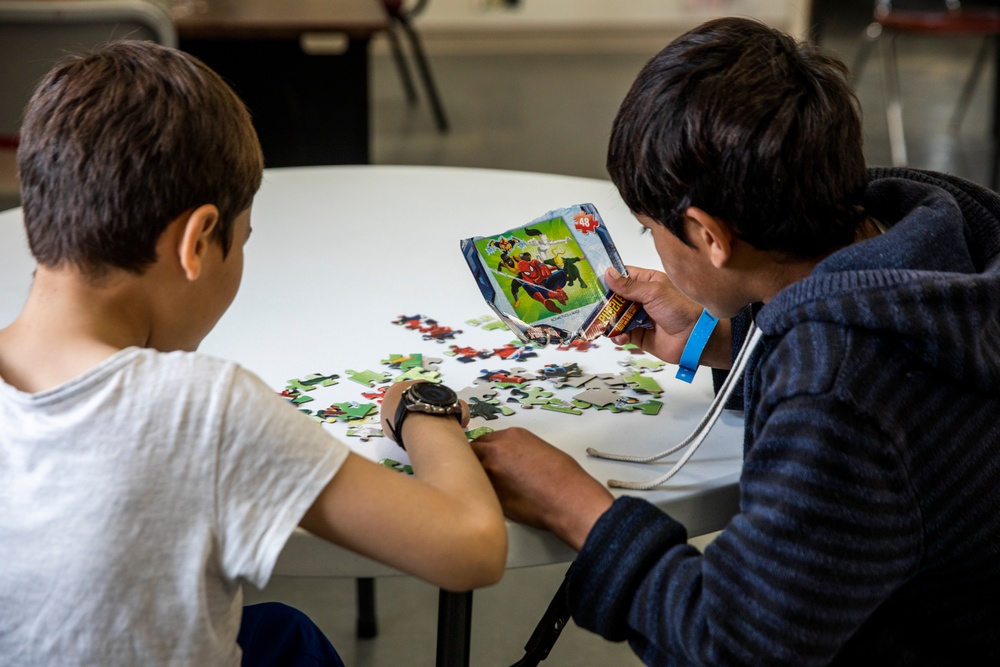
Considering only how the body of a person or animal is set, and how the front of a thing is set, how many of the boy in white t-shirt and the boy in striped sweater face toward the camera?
0

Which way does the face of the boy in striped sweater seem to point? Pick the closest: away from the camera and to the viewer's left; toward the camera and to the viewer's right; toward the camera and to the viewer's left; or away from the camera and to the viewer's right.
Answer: away from the camera and to the viewer's left

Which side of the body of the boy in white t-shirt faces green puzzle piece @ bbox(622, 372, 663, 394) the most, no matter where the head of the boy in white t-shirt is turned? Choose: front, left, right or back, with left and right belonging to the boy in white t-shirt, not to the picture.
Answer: front

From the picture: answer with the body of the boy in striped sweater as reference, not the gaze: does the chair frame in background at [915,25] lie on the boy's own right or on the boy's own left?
on the boy's own right

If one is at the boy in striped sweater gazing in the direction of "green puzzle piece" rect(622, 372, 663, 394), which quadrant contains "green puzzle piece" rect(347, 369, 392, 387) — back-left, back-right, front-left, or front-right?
front-left

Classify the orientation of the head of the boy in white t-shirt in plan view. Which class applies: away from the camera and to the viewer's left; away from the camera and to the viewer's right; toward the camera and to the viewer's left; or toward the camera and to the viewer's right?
away from the camera and to the viewer's right

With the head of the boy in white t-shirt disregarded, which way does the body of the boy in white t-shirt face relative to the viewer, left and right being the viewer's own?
facing away from the viewer and to the right of the viewer

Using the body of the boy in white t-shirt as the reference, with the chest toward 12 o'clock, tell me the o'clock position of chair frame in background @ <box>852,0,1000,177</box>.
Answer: The chair frame in background is roughly at 12 o'clock from the boy in white t-shirt.

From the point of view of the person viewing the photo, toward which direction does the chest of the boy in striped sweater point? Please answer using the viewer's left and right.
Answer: facing away from the viewer and to the left of the viewer

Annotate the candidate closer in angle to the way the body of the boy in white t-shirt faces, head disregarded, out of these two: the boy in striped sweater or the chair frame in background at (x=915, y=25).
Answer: the chair frame in background
